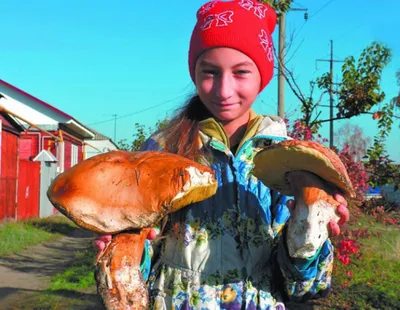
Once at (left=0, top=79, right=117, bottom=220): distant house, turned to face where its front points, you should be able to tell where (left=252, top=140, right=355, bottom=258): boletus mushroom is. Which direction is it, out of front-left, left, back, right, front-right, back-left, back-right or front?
front-right

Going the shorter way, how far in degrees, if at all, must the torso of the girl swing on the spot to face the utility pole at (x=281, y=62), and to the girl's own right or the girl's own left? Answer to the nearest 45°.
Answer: approximately 180°

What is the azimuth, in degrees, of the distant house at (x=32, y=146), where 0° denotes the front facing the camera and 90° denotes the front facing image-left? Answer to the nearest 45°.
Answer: approximately 315°

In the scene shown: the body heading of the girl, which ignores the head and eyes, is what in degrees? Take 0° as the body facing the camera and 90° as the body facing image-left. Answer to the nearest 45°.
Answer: approximately 0°

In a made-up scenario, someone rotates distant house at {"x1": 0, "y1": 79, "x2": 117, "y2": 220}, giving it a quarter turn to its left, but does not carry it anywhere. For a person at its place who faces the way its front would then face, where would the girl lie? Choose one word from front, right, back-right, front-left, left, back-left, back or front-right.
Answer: back-right
